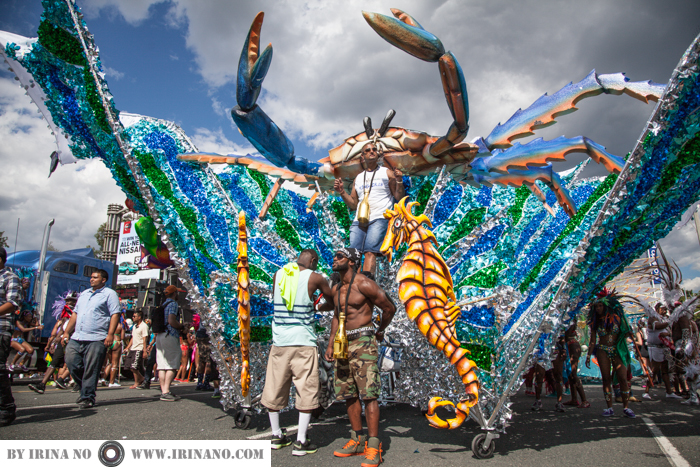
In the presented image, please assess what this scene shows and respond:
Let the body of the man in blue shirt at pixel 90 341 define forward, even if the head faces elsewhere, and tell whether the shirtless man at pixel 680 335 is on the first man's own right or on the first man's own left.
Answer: on the first man's own left

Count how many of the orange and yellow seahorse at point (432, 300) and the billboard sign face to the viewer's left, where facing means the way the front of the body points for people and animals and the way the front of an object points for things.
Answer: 1

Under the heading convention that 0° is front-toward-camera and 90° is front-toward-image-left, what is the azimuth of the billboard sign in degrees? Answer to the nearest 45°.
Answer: approximately 0°

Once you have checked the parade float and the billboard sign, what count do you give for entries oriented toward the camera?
2

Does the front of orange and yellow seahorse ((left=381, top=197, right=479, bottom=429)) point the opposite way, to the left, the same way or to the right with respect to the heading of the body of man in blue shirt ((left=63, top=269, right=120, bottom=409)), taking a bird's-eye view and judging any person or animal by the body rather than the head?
to the right

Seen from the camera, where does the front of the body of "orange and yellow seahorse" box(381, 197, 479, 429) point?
to the viewer's left

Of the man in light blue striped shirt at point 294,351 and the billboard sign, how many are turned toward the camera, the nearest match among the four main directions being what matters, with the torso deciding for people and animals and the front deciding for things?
1

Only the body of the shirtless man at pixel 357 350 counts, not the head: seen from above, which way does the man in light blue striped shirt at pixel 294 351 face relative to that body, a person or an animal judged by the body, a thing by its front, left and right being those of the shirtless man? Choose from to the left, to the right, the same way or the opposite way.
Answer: the opposite way

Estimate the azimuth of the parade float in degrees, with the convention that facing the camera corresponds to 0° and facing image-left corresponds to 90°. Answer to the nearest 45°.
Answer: approximately 0°

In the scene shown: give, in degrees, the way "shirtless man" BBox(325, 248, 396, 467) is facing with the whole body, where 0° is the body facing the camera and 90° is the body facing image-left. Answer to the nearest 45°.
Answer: approximately 45°

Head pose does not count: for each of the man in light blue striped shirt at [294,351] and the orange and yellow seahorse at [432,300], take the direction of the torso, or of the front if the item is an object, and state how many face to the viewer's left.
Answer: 1
